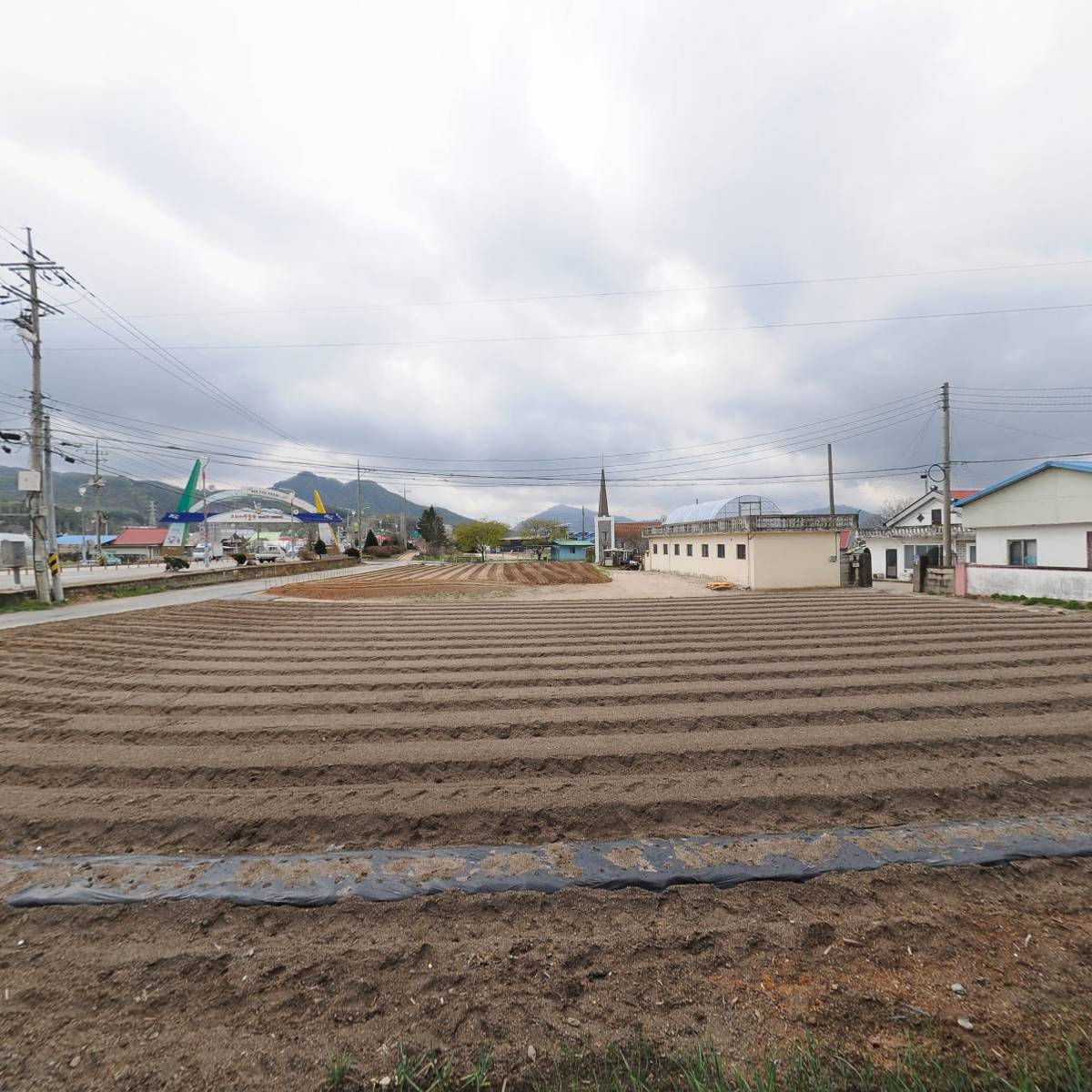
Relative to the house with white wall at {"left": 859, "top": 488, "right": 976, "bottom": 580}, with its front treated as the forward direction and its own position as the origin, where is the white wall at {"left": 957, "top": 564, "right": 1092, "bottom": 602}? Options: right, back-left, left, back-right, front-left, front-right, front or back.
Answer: front

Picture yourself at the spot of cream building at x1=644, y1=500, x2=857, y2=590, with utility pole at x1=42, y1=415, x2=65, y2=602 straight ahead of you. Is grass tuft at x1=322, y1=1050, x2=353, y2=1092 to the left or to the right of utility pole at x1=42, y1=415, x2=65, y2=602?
left

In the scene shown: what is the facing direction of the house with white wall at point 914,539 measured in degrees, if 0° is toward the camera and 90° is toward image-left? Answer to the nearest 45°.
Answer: approximately 0°

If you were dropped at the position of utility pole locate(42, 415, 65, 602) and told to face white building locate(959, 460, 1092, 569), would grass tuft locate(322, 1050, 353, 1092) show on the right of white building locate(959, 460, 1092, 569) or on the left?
right

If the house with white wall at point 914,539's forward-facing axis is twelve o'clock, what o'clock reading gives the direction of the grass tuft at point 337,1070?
The grass tuft is roughly at 12 o'clock from the house with white wall.

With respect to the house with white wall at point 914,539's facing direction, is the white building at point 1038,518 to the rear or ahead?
ahead
